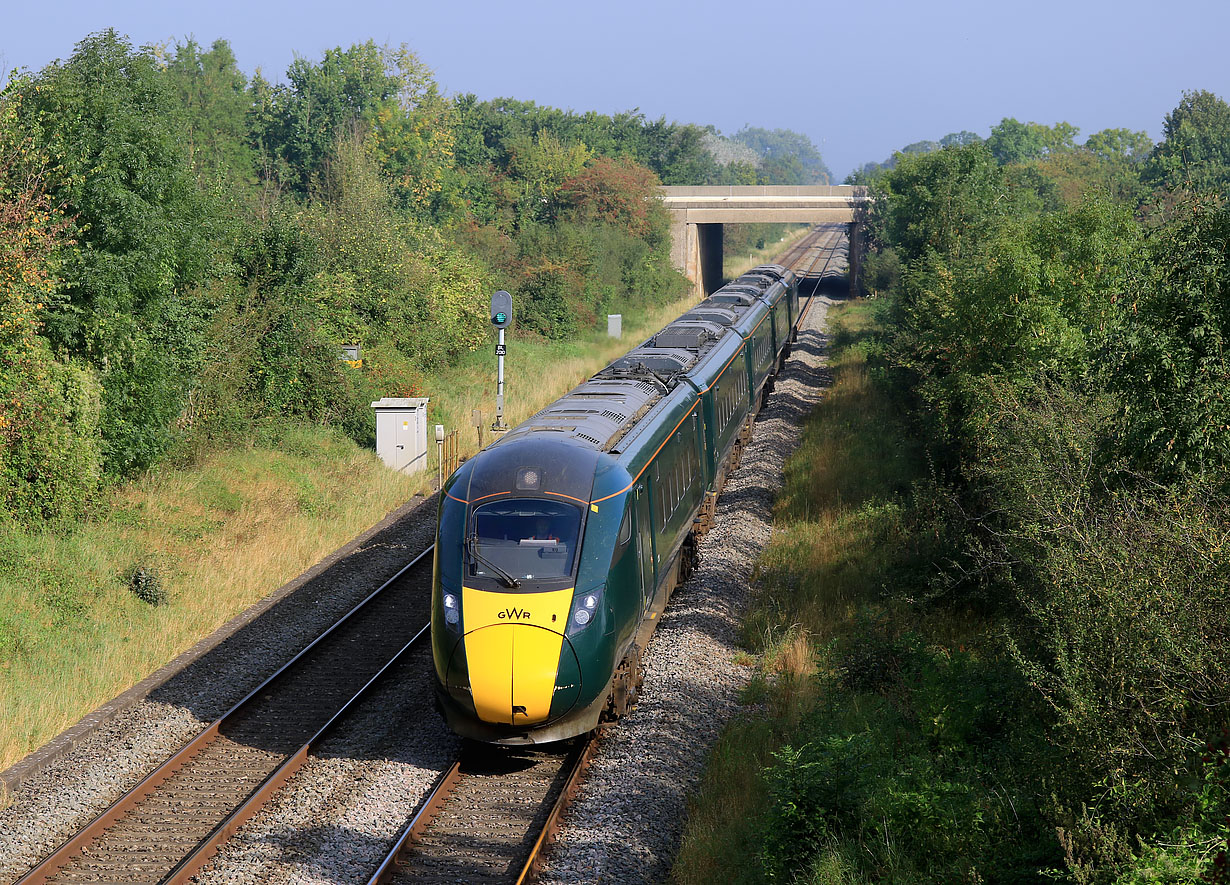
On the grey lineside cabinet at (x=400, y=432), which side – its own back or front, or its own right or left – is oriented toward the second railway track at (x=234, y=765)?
front

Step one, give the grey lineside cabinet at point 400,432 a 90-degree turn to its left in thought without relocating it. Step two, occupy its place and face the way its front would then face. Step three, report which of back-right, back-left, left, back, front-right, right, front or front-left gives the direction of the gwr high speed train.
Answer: right

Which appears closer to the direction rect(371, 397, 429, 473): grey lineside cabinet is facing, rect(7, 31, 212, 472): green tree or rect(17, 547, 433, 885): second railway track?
the second railway track

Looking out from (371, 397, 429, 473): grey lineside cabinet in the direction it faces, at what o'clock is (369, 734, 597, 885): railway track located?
The railway track is roughly at 12 o'clock from the grey lineside cabinet.

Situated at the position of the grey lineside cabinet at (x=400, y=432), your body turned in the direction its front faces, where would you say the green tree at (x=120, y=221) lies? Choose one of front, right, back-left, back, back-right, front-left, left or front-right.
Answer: front-right

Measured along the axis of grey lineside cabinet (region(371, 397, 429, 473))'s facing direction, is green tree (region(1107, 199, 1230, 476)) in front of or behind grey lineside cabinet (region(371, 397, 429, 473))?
in front

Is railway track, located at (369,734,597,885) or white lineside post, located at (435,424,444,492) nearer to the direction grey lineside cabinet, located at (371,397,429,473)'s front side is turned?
the railway track

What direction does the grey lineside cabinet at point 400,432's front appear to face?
toward the camera
